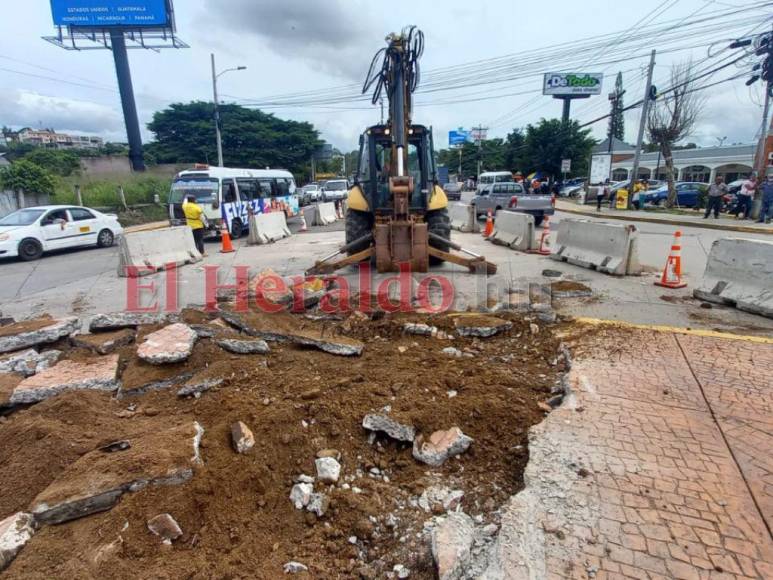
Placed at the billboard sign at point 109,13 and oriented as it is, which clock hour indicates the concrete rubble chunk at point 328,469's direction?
The concrete rubble chunk is roughly at 12 o'clock from the billboard sign.

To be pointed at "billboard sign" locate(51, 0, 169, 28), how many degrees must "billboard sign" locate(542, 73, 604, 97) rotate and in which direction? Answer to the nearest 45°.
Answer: approximately 45° to its right

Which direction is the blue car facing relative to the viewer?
to the viewer's left

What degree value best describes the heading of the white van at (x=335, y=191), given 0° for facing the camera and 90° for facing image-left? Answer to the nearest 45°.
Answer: approximately 0°

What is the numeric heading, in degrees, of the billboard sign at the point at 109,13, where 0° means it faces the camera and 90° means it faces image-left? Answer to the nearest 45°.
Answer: approximately 0°
